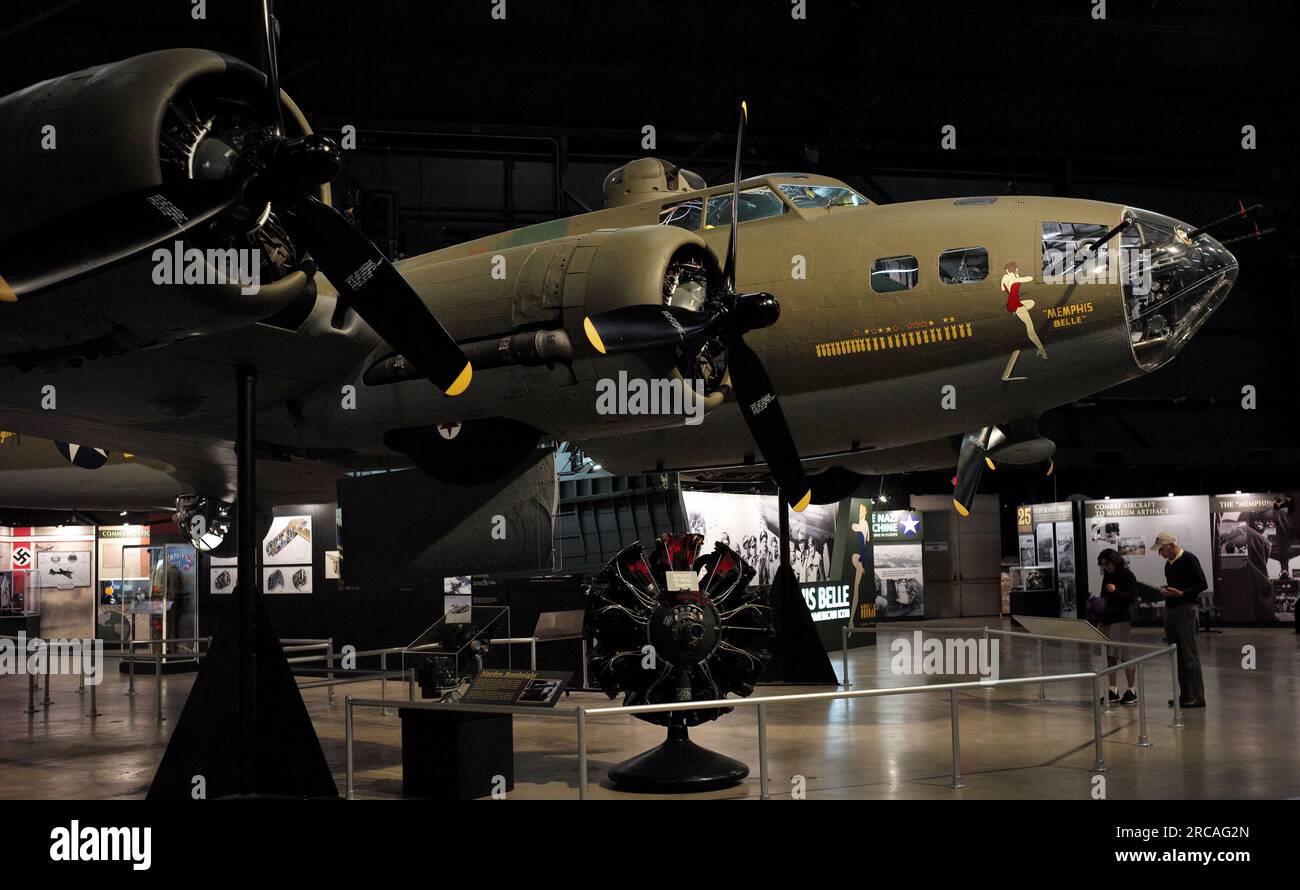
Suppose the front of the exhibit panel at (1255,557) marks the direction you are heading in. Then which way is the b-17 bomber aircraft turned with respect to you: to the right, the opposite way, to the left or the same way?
to the left

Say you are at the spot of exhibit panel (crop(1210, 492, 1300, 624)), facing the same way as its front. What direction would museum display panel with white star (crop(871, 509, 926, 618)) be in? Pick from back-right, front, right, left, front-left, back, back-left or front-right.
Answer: right

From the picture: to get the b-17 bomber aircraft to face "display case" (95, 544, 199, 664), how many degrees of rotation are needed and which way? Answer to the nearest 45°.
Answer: approximately 180°

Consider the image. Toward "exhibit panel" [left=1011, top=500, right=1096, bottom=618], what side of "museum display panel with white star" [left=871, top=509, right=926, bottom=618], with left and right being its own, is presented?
left

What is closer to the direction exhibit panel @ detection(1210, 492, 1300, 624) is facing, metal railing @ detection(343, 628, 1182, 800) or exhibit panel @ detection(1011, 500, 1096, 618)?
the metal railing

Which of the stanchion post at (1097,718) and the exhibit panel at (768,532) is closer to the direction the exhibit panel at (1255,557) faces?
the stanchion post

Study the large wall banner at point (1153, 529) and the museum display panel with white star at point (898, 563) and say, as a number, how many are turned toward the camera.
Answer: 2

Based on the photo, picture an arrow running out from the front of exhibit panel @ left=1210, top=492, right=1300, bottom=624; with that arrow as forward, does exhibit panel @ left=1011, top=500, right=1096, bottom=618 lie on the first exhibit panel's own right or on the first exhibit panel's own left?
on the first exhibit panel's own right

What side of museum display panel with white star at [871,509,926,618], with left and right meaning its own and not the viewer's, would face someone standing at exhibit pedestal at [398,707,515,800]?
front

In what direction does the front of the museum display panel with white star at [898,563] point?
toward the camera

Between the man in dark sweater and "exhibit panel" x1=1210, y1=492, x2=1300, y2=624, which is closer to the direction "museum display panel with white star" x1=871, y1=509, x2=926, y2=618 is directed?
the man in dark sweater

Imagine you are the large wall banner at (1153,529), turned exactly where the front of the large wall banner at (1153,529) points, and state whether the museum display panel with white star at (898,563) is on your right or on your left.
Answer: on your right

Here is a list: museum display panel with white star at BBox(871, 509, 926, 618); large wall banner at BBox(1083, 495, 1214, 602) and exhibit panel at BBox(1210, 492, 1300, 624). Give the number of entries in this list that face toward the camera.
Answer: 3

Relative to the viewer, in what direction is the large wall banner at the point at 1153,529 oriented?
toward the camera
